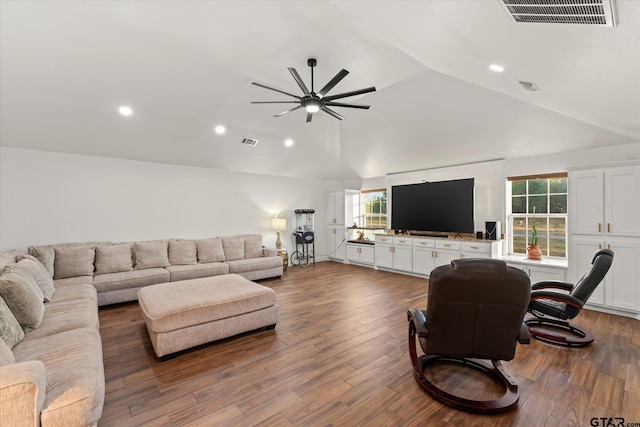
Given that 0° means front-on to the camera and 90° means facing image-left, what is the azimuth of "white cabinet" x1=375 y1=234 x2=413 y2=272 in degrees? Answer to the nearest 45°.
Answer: approximately 45°

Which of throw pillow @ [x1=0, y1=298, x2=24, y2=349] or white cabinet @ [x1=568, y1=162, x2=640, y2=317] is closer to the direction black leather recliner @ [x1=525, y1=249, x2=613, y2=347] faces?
the throw pillow

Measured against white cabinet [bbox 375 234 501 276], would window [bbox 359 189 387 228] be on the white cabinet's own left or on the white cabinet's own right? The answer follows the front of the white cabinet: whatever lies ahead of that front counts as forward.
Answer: on the white cabinet's own right

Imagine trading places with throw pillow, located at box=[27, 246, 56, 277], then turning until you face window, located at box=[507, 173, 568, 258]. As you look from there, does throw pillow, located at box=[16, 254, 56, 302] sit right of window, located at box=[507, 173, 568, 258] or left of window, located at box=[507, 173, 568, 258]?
right

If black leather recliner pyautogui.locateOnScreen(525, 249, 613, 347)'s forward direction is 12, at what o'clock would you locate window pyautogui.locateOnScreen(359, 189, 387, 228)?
The window is roughly at 1 o'clock from the black leather recliner.

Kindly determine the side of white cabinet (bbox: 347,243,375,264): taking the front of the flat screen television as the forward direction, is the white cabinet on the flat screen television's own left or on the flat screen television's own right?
on the flat screen television's own right

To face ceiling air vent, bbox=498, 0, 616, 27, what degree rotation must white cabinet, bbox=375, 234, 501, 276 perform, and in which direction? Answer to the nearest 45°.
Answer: approximately 45° to its left

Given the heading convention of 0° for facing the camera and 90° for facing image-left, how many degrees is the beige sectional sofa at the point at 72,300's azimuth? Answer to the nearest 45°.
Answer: approximately 315°

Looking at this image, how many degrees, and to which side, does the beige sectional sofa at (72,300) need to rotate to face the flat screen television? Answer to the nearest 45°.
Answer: approximately 45° to its left

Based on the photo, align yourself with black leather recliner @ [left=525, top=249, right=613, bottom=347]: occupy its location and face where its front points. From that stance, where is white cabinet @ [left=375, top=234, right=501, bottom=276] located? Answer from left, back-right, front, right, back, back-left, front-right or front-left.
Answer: front-right

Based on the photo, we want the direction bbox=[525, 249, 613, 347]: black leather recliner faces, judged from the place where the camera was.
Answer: facing to the left of the viewer
